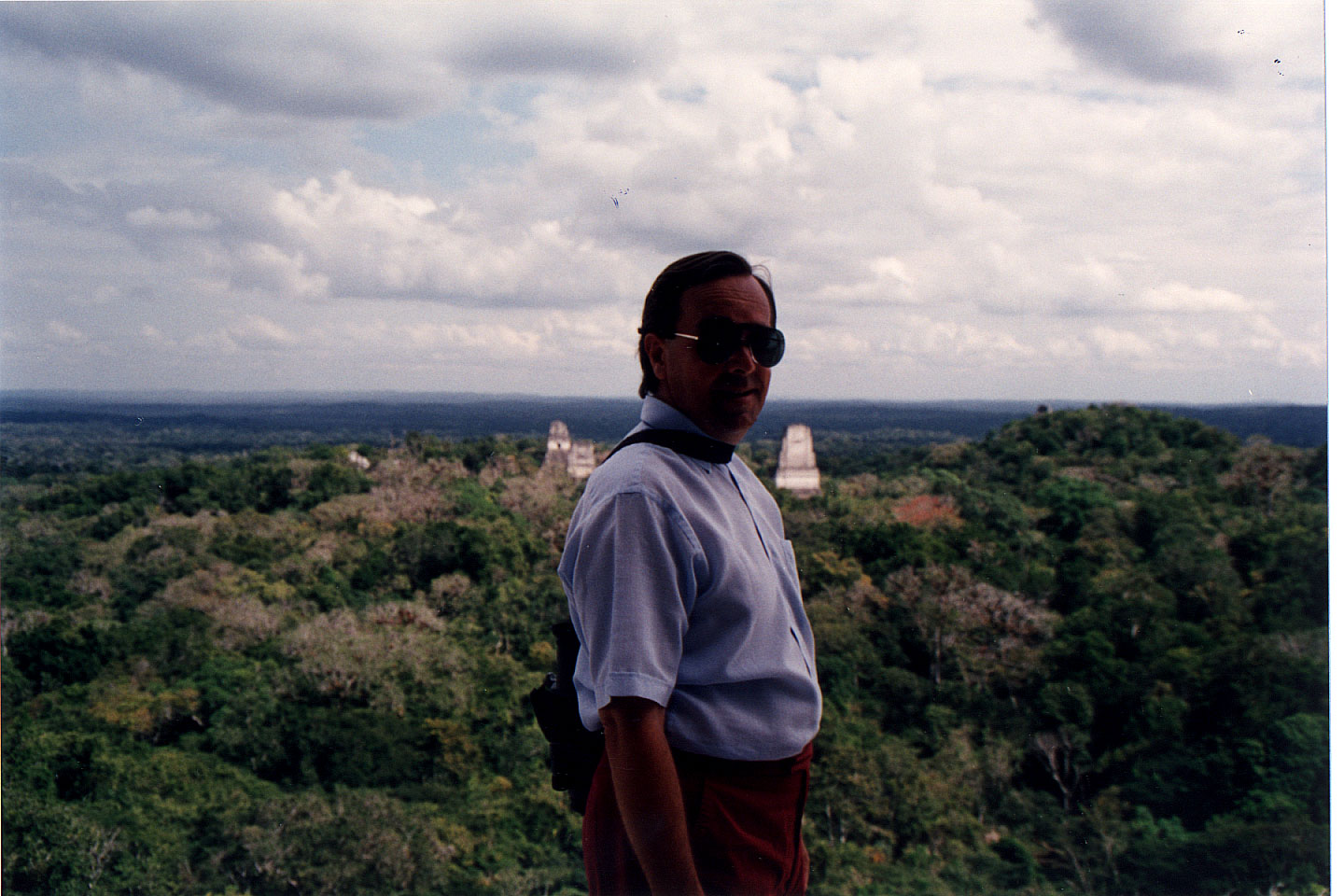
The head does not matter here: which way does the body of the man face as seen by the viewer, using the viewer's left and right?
facing the viewer and to the right of the viewer

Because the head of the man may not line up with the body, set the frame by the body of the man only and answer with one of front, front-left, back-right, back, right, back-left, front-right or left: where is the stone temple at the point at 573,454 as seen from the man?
back-left

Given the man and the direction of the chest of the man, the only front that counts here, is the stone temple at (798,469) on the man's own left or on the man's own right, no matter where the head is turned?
on the man's own left
